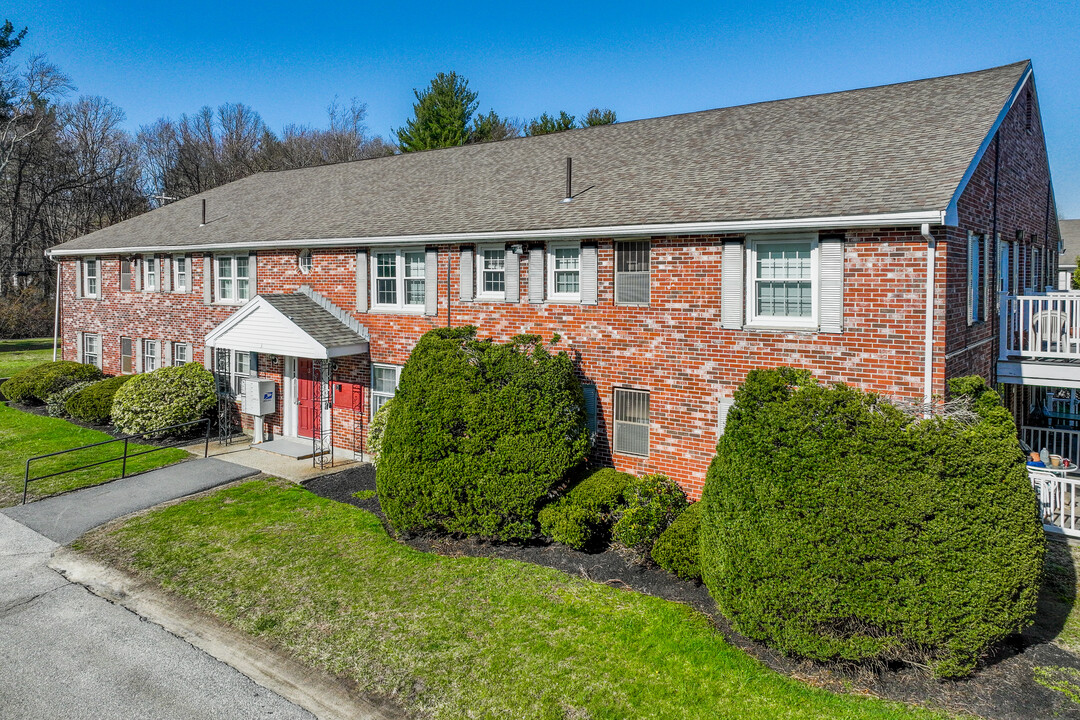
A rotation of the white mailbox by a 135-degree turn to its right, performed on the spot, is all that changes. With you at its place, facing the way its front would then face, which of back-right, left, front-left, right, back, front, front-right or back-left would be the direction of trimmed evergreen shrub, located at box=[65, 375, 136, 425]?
front-left

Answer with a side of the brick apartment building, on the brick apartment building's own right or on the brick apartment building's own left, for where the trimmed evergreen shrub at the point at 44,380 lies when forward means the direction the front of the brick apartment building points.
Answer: on the brick apartment building's own right

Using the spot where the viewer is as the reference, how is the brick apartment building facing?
facing the viewer and to the left of the viewer

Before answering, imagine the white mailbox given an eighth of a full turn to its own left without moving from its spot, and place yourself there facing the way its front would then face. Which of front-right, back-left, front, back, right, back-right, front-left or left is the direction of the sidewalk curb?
front

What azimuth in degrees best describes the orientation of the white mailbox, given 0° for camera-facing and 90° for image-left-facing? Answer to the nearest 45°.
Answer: approximately 45°

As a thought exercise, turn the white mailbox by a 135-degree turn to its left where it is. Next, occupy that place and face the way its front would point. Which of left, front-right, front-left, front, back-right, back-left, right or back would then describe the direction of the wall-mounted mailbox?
front-right

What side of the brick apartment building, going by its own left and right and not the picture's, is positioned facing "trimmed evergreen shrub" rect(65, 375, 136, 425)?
right

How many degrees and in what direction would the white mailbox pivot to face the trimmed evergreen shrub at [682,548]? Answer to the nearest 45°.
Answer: approximately 90° to its left

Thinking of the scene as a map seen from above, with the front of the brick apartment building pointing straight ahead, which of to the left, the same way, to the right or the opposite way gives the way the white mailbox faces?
the same way

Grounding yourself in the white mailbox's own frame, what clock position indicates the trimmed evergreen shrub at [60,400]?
The trimmed evergreen shrub is roughly at 3 o'clock from the white mailbox.

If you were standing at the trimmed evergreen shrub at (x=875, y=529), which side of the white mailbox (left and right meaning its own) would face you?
left

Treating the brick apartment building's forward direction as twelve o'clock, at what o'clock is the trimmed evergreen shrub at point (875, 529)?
The trimmed evergreen shrub is roughly at 10 o'clock from the brick apartment building.

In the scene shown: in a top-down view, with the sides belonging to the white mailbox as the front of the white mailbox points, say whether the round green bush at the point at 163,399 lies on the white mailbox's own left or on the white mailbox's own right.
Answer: on the white mailbox's own right
